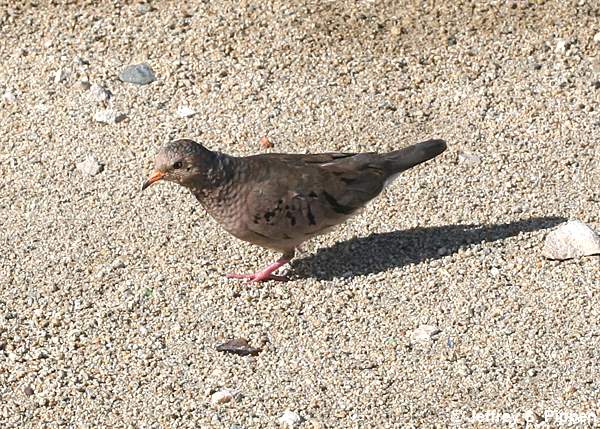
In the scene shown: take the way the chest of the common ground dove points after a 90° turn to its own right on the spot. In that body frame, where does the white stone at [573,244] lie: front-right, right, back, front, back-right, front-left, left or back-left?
right

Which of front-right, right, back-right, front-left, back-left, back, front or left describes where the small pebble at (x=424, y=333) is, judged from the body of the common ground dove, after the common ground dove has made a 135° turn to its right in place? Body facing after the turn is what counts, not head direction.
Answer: right

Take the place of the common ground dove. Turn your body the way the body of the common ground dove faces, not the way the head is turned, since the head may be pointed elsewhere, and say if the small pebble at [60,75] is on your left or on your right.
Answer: on your right

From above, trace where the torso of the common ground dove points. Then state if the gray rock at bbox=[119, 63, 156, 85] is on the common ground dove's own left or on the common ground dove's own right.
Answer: on the common ground dove's own right

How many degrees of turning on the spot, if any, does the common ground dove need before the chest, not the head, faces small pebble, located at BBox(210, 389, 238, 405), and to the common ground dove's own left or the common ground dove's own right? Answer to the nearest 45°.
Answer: approximately 90° to the common ground dove's own left

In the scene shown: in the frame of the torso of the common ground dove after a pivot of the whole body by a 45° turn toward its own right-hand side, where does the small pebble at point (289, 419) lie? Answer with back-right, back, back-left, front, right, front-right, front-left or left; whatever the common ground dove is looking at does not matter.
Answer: back-left

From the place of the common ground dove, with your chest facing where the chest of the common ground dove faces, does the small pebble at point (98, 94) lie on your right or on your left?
on your right

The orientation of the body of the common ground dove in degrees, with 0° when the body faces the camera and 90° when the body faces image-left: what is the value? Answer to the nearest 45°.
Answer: approximately 90°

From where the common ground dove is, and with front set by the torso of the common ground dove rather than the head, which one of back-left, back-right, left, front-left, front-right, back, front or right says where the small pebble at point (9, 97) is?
front-right

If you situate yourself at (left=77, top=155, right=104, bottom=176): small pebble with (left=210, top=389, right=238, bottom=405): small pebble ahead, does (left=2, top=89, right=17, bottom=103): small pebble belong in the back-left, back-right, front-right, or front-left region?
back-right

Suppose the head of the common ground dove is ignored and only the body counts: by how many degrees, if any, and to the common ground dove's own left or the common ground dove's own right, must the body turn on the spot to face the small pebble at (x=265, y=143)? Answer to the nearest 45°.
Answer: approximately 90° to the common ground dove's own right

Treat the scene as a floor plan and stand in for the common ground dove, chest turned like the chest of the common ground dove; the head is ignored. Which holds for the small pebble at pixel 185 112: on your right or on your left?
on your right

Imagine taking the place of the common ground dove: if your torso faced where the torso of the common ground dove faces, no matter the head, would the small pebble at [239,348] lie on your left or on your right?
on your left

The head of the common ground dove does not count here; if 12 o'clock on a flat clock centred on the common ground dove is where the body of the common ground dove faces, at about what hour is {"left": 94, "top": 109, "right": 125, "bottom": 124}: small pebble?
The small pebble is roughly at 2 o'clock from the common ground dove.

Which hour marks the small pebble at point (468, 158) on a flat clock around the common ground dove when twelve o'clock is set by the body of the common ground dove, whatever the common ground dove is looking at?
The small pebble is roughly at 5 o'clock from the common ground dove.
